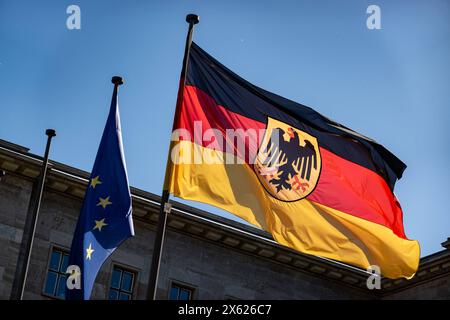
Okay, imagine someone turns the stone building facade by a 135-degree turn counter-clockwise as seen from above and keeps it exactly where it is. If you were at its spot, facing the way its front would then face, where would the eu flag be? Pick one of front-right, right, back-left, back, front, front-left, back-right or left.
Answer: back

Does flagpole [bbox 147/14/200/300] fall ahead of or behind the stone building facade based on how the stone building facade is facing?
ahead
